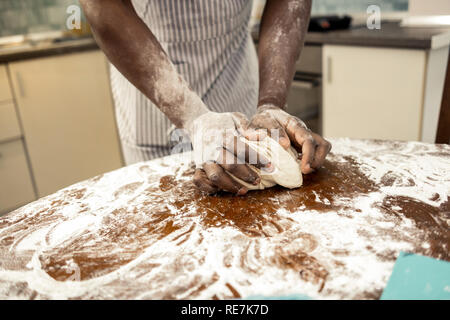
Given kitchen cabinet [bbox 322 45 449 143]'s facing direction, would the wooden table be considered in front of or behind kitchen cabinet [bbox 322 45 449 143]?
in front

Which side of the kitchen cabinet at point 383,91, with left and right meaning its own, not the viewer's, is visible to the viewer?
front

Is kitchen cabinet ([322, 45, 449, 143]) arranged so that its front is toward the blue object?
yes
